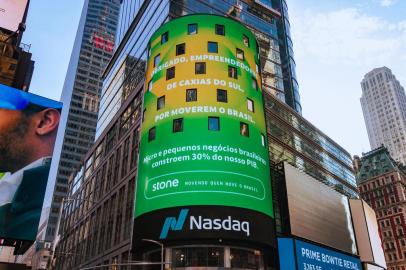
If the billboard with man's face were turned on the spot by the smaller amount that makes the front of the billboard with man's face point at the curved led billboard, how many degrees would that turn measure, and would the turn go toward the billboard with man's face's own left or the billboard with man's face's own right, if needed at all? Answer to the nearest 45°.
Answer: approximately 45° to the billboard with man's face's own left

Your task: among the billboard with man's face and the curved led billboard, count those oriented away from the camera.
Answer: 0

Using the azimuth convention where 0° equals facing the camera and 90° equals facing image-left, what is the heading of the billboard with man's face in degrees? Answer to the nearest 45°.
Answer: approximately 315°

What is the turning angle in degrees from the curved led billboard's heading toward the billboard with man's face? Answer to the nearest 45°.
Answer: approximately 45° to its right
